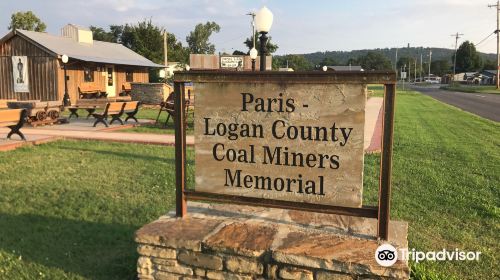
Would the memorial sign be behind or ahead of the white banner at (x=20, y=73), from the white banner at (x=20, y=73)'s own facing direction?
ahead

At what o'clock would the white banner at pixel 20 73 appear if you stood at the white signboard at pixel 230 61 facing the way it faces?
the white banner at pixel 20 73 is roughly at 2 o'clock from the white signboard at pixel 230 61.

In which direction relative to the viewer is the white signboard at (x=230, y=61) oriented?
toward the camera

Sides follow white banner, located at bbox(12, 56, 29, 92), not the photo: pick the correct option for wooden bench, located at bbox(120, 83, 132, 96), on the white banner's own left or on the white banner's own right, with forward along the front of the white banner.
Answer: on the white banner's own left

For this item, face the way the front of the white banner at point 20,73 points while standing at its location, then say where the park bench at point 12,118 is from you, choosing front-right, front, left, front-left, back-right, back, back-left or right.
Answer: front

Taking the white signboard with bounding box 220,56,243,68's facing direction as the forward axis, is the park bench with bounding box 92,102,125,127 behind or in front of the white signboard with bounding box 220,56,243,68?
in front

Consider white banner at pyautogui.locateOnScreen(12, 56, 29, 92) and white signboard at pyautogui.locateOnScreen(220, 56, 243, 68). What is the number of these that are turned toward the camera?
2

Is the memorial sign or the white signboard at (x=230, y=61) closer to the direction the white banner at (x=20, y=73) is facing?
the memorial sign

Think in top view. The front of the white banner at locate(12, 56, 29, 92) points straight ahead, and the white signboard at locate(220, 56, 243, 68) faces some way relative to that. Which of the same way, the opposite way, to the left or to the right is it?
the same way

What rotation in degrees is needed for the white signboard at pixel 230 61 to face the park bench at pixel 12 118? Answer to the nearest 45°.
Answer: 0° — it already faces it

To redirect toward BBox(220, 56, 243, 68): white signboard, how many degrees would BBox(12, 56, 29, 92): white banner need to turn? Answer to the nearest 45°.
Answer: approximately 90° to its left

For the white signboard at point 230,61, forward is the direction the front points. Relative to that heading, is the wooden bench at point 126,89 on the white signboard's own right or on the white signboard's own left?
on the white signboard's own right

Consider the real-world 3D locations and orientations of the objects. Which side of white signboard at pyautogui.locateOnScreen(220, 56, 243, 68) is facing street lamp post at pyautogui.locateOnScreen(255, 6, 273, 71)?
front

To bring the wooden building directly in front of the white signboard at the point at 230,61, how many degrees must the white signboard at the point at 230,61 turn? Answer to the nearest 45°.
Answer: approximately 45° to its right

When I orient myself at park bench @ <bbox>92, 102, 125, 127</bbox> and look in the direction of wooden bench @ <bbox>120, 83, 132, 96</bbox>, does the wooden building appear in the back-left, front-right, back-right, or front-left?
front-left

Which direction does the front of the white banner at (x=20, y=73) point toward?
toward the camera
